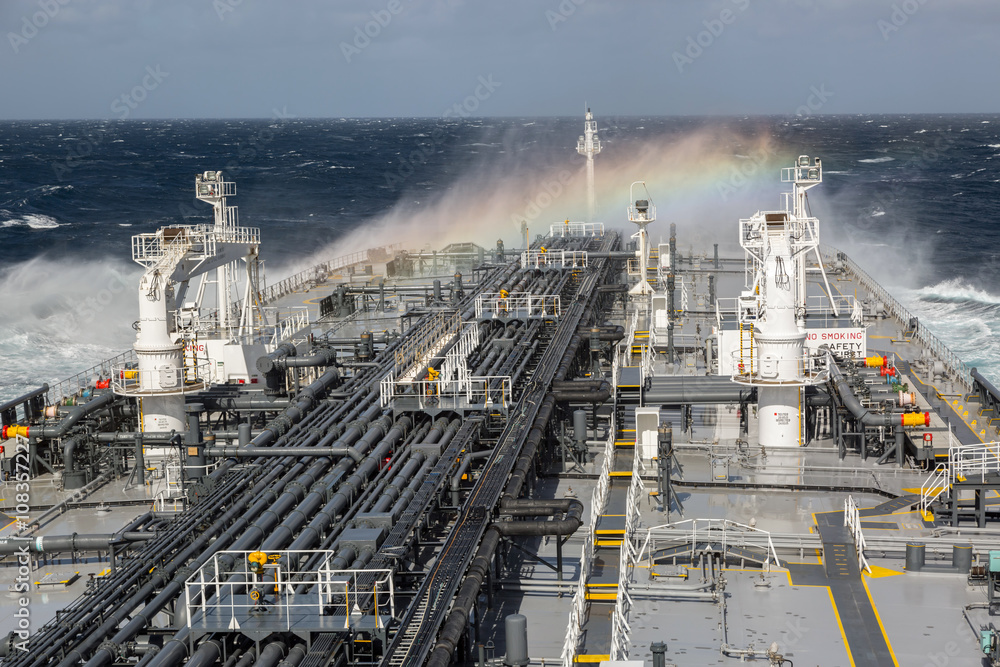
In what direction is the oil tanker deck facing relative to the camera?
away from the camera
